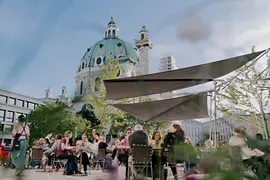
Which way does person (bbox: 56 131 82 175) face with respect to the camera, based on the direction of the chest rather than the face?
to the viewer's right

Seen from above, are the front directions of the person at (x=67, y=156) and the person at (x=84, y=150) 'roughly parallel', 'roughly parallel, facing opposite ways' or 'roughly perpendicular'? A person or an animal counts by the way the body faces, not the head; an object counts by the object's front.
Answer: roughly perpendicular

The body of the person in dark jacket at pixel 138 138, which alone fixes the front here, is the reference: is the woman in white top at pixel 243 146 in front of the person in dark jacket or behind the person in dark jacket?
behind

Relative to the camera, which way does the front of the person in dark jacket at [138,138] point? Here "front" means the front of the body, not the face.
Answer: away from the camera
